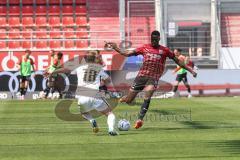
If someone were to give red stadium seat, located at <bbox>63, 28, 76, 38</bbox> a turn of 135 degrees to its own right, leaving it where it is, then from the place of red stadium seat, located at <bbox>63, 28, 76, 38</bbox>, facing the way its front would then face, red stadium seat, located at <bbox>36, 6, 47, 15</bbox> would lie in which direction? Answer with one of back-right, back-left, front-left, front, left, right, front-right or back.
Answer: front

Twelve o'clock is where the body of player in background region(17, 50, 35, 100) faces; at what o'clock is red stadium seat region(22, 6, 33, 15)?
The red stadium seat is roughly at 6 o'clock from the player in background.

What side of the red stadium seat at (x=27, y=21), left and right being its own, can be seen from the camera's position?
front

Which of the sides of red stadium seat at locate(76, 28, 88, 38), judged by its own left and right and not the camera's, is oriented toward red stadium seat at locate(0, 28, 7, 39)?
right

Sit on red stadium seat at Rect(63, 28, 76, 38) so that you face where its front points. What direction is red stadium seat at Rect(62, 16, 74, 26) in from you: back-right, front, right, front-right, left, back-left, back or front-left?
back

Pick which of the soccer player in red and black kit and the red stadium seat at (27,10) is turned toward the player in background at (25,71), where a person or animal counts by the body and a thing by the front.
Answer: the red stadium seat

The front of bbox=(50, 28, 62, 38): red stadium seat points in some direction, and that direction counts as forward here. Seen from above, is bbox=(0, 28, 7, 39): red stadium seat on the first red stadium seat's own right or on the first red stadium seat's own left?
on the first red stadium seat's own right

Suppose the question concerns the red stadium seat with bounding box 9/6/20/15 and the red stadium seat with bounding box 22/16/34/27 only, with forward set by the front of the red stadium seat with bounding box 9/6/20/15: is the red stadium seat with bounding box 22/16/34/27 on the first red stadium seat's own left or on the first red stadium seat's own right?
on the first red stadium seat's own left

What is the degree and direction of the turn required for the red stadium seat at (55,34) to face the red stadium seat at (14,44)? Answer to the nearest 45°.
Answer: approximately 90° to its right

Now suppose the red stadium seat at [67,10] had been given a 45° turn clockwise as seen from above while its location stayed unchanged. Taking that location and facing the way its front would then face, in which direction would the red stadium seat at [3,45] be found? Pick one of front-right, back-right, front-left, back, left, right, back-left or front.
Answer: front

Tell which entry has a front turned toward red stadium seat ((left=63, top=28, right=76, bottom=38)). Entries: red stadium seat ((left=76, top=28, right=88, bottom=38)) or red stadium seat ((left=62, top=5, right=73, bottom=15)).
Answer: red stadium seat ((left=62, top=5, right=73, bottom=15))

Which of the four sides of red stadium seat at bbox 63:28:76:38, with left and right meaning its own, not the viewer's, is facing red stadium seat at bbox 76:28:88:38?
left

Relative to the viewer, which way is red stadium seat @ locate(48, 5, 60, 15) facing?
toward the camera

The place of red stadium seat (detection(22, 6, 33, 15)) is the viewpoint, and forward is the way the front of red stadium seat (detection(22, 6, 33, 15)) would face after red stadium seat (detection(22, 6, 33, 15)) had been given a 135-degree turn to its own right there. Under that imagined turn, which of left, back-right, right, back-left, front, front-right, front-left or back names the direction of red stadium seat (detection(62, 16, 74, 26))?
back-right

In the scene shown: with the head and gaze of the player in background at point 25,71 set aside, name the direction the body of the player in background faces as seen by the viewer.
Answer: toward the camera

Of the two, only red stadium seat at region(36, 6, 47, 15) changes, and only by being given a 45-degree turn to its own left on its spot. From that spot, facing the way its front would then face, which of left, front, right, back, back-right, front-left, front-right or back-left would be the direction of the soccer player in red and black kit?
front-right

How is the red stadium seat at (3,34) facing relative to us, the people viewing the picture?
facing the viewer

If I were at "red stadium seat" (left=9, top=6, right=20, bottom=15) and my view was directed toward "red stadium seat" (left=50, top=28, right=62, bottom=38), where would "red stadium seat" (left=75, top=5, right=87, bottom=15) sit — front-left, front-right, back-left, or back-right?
front-left
